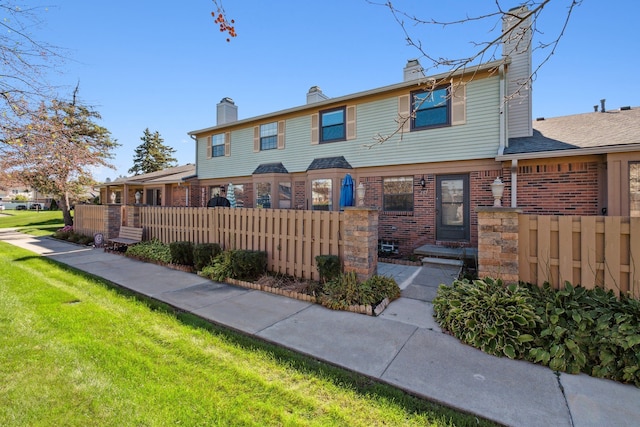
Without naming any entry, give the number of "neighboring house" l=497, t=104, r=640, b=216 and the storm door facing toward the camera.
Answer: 2

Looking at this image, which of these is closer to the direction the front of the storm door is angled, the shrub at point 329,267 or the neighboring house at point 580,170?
the shrub

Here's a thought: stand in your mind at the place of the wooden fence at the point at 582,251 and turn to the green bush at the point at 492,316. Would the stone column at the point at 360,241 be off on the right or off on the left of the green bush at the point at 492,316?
right

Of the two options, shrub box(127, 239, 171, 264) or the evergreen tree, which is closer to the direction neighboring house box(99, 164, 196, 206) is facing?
the shrub

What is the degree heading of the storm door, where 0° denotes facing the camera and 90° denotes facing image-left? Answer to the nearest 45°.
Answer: approximately 0°

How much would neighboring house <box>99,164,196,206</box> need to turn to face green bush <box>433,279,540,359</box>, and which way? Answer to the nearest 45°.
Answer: approximately 45° to its left

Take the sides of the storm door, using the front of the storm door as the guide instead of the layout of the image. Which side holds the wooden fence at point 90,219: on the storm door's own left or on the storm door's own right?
on the storm door's own right

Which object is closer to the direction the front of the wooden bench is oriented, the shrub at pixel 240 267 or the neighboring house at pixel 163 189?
the shrub

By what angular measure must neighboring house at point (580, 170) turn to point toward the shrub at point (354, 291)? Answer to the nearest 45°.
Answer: approximately 45° to its right

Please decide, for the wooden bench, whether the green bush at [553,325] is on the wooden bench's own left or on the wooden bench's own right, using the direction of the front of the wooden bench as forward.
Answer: on the wooden bench's own left
